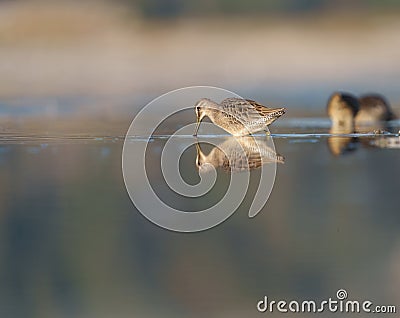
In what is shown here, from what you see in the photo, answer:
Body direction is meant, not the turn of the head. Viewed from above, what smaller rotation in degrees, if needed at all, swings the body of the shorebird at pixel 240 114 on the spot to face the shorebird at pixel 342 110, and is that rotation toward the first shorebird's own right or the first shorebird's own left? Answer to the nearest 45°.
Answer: approximately 135° to the first shorebird's own right

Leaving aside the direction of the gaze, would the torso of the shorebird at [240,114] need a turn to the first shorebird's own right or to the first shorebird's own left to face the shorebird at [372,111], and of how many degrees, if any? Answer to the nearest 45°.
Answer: approximately 135° to the first shorebird's own right

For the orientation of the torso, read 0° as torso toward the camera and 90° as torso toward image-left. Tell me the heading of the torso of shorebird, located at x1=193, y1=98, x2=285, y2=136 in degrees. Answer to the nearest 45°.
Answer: approximately 90°
